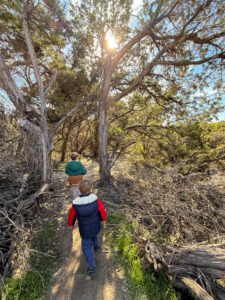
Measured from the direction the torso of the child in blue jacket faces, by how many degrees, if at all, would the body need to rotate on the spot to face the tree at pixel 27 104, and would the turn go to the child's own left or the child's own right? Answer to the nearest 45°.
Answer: approximately 45° to the child's own left

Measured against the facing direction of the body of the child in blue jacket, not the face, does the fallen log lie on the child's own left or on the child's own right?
on the child's own right

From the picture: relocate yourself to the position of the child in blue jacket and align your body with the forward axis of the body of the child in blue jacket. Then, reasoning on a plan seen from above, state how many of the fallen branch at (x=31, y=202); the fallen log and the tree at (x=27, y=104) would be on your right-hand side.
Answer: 1

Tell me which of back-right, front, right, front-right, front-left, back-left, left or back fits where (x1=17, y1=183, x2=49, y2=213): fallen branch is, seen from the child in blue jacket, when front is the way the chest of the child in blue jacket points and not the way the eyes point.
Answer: front-left

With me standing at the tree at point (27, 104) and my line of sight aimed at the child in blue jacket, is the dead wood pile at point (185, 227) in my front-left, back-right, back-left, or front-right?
front-left

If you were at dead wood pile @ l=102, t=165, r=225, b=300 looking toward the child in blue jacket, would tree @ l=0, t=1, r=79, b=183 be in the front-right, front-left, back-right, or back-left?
front-right

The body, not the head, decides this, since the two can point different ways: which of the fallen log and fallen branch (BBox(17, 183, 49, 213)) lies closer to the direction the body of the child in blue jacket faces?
the fallen branch

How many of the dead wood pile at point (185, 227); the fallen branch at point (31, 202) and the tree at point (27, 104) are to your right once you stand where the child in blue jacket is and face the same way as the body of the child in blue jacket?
1

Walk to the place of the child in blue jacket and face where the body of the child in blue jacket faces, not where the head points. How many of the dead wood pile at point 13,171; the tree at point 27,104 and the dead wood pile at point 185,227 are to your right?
1

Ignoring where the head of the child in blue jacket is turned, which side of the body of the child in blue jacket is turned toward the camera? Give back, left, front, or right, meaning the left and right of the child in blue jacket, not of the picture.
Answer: back

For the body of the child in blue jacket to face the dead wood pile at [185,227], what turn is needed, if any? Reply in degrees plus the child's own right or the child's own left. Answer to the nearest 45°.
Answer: approximately 90° to the child's own right

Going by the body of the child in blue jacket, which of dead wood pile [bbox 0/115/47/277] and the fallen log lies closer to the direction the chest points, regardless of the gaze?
the dead wood pile

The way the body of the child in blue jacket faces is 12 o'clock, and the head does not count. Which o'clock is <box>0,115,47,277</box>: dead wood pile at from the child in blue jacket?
The dead wood pile is roughly at 10 o'clock from the child in blue jacket.
